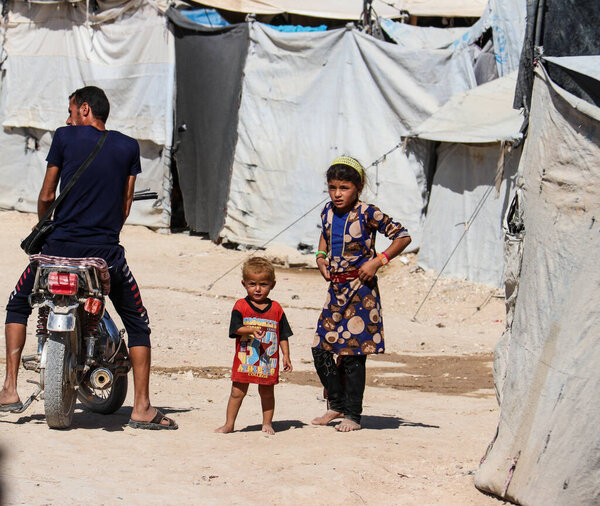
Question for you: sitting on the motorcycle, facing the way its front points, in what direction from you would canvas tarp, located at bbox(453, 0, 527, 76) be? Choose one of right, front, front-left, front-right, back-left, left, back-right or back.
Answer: front-right

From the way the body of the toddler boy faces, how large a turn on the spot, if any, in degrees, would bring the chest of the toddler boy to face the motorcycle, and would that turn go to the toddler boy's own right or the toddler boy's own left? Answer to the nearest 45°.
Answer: approximately 90° to the toddler boy's own right

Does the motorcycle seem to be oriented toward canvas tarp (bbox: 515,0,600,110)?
no

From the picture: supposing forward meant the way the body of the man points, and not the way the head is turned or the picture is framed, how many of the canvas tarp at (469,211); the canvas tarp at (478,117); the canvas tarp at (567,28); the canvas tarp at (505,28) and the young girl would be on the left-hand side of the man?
0

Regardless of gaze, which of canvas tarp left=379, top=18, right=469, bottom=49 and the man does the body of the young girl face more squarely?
the man

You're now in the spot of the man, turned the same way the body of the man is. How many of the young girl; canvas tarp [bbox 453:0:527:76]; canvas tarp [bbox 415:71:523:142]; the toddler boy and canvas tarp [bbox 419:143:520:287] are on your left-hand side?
0

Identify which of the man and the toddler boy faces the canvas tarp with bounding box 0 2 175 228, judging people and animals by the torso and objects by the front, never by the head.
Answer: the man

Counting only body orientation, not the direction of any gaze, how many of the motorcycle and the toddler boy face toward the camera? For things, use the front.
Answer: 1

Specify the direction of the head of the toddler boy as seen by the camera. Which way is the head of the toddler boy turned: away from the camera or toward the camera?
toward the camera

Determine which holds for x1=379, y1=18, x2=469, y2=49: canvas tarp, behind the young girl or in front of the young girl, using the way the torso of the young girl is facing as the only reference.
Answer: behind

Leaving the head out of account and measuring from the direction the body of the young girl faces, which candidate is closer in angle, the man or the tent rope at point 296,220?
the man

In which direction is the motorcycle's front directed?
away from the camera

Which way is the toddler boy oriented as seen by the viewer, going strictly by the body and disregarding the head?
toward the camera

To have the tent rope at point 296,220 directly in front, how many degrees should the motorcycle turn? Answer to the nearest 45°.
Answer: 0° — it already faces it

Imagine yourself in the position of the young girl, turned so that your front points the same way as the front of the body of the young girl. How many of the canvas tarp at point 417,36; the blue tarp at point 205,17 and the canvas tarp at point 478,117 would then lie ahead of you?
0

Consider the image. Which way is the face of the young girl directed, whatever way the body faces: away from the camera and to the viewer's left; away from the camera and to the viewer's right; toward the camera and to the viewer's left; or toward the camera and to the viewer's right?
toward the camera and to the viewer's left

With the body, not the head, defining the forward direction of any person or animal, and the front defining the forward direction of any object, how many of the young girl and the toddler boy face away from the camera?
0

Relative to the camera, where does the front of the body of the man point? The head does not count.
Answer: away from the camera

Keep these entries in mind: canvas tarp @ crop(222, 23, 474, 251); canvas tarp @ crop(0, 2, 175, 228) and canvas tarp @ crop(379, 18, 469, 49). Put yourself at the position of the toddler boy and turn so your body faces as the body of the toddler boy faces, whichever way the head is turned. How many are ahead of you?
0

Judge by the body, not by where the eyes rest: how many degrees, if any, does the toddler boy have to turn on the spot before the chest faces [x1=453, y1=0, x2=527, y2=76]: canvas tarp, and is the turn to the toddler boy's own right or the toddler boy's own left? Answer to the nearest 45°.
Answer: approximately 180°
